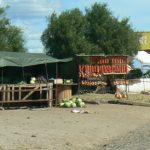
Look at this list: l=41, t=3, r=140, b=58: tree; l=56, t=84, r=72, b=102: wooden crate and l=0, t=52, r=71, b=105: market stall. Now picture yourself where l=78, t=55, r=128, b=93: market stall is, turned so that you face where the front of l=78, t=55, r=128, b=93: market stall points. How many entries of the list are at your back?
1

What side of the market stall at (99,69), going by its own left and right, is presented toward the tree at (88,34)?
back

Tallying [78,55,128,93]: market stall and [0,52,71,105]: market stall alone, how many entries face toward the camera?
2

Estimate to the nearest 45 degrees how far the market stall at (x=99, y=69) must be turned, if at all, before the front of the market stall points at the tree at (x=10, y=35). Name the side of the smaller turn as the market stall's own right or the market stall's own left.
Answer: approximately 135° to the market stall's own right

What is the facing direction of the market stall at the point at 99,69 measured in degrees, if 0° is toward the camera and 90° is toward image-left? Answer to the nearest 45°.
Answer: approximately 0°

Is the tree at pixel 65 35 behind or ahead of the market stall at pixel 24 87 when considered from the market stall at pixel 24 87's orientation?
behind

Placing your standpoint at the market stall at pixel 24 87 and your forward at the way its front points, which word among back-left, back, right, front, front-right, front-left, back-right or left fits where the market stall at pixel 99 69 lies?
back-left

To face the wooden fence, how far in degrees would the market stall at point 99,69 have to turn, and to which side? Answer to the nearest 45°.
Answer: approximately 45° to its right

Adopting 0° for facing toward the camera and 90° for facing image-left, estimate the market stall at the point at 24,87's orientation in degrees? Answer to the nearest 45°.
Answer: approximately 0°
